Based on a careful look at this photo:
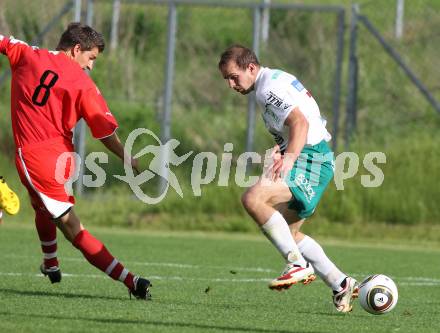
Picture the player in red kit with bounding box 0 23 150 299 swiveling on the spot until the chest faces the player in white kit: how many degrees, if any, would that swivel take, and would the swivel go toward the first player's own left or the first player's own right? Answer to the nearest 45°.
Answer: approximately 45° to the first player's own right

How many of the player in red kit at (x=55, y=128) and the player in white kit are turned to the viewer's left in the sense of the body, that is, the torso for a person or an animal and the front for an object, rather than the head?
1

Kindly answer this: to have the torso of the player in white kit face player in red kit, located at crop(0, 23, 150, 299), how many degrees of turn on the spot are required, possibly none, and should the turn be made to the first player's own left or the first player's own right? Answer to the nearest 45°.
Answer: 0° — they already face them

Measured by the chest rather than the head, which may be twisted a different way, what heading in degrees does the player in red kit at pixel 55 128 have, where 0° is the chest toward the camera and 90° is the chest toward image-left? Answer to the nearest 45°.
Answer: approximately 225°

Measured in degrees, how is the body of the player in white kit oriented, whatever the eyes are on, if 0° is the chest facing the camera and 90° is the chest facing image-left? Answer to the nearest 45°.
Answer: approximately 90°

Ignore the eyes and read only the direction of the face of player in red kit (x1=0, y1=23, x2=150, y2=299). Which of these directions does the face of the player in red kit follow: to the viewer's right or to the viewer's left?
to the viewer's right
